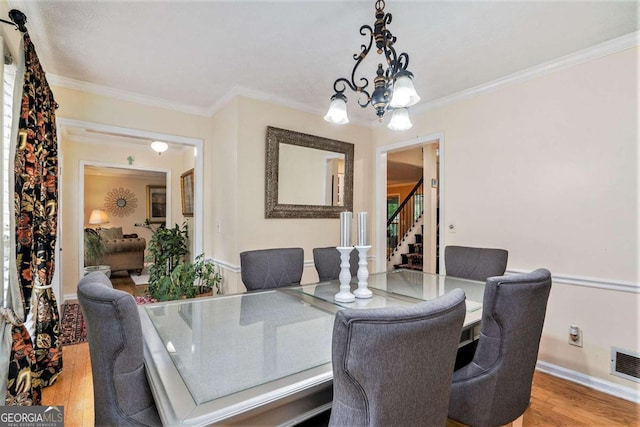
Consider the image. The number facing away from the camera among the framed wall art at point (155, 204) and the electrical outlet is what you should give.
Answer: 0

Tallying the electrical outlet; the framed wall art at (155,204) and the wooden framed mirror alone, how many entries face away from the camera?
0

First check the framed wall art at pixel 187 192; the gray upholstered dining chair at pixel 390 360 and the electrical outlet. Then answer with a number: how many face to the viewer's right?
0

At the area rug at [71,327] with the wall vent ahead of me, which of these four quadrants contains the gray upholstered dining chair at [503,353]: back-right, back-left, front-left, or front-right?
front-right

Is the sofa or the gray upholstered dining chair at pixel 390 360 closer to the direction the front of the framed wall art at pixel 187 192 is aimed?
the sofa

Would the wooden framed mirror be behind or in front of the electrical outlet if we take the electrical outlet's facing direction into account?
in front

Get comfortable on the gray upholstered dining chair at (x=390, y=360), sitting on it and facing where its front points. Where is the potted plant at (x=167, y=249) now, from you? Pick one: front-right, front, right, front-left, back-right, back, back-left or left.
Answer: front

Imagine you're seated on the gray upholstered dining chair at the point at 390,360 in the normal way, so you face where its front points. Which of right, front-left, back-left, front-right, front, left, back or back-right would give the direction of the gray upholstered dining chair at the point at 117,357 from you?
front-left

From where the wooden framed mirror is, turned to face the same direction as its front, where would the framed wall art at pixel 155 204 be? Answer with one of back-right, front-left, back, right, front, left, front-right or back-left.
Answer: back

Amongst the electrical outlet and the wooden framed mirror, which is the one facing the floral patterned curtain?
the electrical outlet

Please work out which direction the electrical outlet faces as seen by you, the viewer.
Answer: facing the viewer and to the left of the viewer

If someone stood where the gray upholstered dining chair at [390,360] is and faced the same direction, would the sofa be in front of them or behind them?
in front

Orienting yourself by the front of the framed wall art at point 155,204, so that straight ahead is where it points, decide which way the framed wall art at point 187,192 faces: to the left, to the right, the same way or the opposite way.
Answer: to the right

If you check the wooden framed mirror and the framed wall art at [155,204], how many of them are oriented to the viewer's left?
0

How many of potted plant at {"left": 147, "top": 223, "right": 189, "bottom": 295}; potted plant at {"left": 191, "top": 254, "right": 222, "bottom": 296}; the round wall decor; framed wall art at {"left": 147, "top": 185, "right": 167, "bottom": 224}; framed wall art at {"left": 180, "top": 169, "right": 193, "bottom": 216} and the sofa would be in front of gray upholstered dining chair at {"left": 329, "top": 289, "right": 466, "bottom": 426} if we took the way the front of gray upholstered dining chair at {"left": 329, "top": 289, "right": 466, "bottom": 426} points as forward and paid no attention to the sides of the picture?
6
